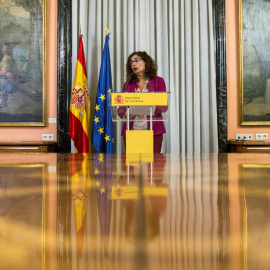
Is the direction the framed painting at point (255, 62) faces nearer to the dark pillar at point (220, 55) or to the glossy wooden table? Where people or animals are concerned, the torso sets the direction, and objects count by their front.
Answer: the glossy wooden table

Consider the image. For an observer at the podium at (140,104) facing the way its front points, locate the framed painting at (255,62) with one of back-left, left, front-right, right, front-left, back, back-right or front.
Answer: back-left

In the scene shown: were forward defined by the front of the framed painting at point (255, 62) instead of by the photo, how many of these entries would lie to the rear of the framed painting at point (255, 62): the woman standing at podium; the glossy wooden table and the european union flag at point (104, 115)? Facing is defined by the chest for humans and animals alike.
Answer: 0

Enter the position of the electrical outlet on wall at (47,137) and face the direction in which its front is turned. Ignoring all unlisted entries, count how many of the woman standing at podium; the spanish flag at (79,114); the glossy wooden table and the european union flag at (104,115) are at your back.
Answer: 0

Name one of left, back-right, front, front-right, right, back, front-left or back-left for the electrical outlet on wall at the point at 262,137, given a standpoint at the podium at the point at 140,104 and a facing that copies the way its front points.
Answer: back-left

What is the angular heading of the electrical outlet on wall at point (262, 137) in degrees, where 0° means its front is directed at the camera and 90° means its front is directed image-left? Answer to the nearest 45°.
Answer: approximately 0°

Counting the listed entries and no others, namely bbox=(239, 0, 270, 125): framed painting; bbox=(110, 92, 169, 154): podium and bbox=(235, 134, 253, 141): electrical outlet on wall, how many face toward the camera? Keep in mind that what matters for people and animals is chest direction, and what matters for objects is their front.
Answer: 3

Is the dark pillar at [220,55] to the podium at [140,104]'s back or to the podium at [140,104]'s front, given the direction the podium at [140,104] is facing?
to the back

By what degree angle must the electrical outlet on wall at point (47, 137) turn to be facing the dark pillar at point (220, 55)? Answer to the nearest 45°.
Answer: approximately 90° to its left

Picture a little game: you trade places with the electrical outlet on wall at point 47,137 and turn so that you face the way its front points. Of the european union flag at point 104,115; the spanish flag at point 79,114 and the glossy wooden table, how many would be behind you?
0

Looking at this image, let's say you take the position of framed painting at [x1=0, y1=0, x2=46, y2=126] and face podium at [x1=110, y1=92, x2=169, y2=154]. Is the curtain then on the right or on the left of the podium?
left

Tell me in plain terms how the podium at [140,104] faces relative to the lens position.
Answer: facing the viewer

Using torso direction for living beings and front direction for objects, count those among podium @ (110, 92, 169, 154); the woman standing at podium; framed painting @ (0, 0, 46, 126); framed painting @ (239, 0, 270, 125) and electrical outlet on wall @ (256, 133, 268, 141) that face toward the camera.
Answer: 5

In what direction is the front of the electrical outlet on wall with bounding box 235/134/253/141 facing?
toward the camera

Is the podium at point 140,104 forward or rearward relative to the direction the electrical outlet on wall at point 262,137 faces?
forward

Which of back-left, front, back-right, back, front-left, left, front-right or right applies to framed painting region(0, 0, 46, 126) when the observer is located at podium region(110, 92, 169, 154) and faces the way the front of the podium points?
back-right

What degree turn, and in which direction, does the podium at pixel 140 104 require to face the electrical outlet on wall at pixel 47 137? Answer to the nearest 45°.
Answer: approximately 135° to its right

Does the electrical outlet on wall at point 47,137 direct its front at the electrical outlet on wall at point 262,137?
no
